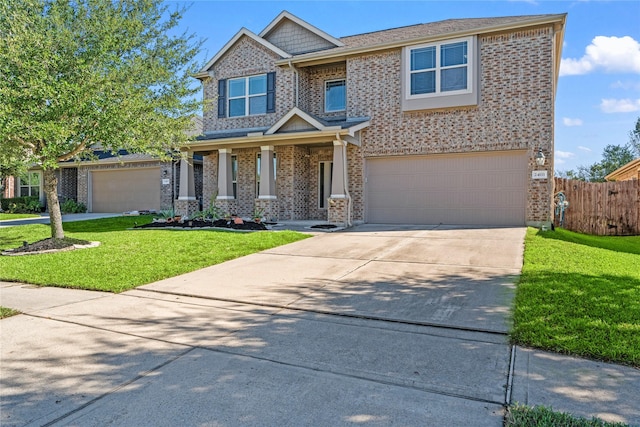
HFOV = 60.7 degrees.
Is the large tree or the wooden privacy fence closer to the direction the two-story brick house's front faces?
the large tree

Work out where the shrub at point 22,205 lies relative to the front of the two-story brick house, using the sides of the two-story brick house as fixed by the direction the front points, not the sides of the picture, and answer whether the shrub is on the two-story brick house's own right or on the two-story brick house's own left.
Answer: on the two-story brick house's own right

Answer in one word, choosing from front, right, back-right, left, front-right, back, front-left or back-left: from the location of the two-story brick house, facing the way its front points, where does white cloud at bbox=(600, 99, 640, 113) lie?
back-left

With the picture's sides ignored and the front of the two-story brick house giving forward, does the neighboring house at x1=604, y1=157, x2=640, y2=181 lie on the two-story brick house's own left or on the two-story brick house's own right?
on the two-story brick house's own left

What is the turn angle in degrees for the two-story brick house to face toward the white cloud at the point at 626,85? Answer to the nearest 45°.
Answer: approximately 135° to its left

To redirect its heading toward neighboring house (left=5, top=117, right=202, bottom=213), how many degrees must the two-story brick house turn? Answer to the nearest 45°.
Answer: approximately 135° to its right

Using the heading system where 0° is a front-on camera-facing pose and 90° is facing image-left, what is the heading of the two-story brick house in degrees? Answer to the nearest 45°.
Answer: approximately 0°

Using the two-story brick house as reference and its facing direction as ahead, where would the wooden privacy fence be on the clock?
The wooden privacy fence is roughly at 9 o'clock from the two-story brick house.
